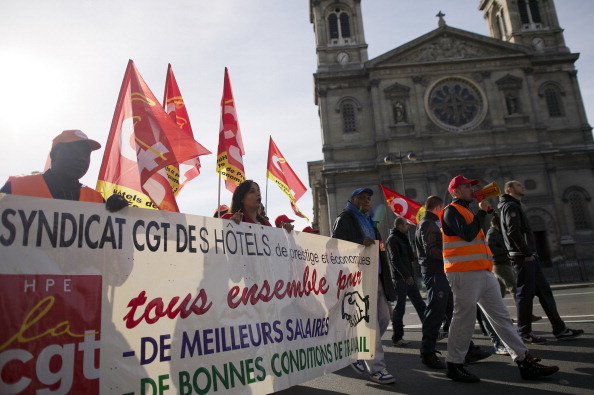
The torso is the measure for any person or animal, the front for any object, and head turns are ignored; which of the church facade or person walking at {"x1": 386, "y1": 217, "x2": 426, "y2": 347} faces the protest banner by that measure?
the church facade

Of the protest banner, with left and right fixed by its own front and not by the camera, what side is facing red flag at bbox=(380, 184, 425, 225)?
left

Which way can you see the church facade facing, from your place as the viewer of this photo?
facing the viewer

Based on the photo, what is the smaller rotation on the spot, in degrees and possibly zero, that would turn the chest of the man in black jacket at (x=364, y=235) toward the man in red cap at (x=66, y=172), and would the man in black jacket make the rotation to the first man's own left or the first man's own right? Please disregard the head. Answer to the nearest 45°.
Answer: approximately 90° to the first man's own right

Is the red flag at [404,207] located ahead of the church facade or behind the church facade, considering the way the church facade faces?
ahead

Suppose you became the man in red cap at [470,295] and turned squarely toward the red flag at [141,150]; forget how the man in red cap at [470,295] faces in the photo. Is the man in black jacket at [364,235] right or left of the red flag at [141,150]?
right
